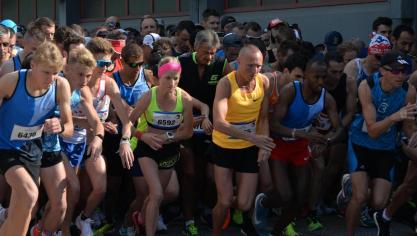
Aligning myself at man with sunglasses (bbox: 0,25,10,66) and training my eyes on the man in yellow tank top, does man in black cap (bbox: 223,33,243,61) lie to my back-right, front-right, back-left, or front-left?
front-left

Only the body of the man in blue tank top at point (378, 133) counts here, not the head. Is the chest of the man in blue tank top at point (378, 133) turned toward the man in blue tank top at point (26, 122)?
no

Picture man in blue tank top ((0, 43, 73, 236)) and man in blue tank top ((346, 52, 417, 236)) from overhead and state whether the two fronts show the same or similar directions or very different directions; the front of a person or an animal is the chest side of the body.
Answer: same or similar directions

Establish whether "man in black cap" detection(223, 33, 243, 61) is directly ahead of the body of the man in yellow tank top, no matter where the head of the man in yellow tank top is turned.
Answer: no

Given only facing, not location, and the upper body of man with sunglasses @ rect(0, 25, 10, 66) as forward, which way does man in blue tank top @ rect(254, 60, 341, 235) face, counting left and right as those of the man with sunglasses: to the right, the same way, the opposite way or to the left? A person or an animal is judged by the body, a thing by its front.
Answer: the same way

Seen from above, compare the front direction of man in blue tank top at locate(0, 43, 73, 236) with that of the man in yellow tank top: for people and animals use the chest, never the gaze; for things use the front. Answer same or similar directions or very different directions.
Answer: same or similar directions

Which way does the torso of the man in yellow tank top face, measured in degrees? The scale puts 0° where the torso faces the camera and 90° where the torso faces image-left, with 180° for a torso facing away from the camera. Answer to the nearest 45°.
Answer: approximately 315°

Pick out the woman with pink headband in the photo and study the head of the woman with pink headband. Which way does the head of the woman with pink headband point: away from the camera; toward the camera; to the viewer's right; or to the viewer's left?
toward the camera

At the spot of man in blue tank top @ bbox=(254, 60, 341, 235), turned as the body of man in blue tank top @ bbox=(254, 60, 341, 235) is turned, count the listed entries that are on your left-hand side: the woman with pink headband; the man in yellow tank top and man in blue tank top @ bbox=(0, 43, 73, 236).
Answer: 0

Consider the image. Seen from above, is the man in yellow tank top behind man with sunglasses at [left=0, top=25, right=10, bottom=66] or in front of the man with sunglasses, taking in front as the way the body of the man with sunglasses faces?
in front

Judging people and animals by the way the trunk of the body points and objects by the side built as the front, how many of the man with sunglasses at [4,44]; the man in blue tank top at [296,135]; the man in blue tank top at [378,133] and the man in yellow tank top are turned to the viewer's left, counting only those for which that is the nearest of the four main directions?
0

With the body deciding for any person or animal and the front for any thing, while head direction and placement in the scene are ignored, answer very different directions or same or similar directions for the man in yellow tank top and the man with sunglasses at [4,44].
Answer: same or similar directions

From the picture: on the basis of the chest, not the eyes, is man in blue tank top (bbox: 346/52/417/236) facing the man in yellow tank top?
no

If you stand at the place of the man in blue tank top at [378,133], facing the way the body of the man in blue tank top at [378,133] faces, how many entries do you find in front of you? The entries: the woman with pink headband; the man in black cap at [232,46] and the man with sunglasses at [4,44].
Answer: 0

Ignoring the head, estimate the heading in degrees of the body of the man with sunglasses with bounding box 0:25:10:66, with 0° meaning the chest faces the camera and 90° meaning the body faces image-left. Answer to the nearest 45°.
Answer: approximately 315°

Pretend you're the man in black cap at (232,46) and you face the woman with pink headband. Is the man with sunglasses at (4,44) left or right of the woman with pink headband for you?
right

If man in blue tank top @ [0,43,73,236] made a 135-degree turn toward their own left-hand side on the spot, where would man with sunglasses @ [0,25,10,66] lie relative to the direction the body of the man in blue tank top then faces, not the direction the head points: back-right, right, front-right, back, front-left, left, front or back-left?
front

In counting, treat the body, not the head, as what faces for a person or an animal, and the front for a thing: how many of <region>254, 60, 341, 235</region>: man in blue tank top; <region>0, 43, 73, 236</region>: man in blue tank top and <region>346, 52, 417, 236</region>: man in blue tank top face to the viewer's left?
0

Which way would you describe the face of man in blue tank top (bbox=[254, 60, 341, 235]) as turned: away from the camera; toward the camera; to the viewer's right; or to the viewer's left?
toward the camera

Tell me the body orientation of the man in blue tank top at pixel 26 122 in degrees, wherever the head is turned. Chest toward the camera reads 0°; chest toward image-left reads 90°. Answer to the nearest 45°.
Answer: approximately 315°
